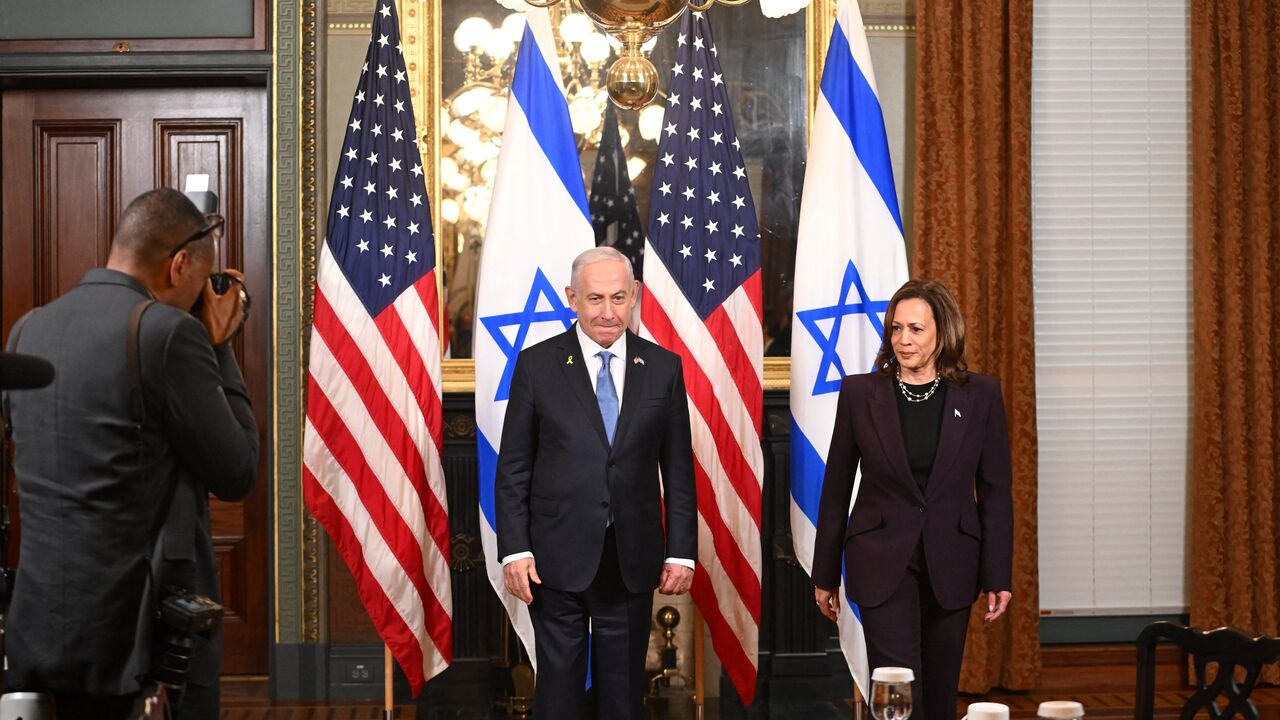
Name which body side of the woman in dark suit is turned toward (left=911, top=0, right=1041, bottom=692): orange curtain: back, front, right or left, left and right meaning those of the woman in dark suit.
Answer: back

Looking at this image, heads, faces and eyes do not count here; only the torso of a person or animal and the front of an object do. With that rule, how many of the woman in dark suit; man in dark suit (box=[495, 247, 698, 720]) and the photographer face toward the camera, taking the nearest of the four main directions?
2

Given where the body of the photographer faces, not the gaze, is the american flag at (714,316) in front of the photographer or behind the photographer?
in front

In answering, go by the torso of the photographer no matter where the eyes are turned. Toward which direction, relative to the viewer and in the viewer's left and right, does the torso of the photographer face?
facing away from the viewer and to the right of the viewer

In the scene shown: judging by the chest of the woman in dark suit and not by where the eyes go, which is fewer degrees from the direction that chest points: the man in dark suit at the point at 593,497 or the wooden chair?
the wooden chair

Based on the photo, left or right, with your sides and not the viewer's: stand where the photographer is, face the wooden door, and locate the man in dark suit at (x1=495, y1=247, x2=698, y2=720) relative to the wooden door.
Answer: right

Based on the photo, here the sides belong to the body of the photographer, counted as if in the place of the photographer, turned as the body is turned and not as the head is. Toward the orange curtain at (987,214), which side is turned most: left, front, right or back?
front

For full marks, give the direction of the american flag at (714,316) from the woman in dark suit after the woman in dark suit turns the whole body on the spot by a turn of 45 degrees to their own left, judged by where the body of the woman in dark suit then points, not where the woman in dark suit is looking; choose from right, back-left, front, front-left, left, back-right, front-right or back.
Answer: back

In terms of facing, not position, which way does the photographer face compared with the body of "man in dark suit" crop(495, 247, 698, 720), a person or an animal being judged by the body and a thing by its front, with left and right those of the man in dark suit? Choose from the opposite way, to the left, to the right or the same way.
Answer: the opposite way

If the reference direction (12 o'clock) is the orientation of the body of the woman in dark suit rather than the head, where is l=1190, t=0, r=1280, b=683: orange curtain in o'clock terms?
The orange curtain is roughly at 7 o'clock from the woman in dark suit.

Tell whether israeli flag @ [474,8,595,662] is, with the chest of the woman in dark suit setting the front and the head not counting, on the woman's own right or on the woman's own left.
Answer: on the woman's own right

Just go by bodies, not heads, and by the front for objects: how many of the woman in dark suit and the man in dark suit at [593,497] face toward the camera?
2

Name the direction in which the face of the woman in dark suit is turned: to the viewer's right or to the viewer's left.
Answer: to the viewer's left
